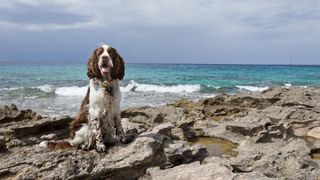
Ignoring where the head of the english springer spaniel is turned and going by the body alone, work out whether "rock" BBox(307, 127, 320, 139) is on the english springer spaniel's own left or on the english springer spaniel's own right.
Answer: on the english springer spaniel's own left

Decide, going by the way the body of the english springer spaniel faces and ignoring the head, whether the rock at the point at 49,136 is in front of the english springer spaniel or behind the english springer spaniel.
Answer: behind

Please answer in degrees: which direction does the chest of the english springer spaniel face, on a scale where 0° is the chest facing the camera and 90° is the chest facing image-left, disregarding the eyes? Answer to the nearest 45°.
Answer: approximately 315°

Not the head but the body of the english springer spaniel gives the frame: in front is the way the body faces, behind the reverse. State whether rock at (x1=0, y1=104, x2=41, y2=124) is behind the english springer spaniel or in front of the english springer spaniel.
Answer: behind

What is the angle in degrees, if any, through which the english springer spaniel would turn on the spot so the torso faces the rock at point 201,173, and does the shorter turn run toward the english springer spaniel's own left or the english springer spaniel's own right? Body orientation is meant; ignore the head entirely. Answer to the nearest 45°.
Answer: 0° — it already faces it

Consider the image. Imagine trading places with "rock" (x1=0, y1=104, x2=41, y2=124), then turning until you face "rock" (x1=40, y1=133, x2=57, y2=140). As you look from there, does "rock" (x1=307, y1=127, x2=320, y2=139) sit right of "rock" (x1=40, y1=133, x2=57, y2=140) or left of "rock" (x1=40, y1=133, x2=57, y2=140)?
left
